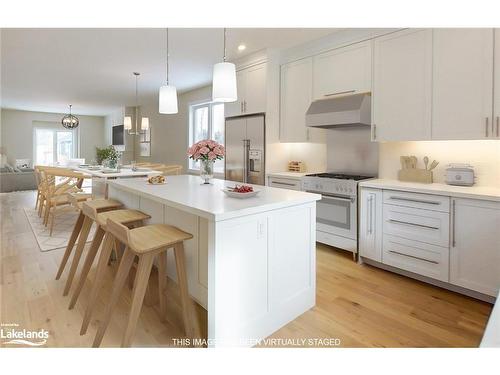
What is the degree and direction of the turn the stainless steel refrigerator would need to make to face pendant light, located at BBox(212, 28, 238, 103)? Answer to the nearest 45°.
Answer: approximately 45° to its left

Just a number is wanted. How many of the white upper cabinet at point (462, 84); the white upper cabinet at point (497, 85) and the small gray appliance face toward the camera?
3

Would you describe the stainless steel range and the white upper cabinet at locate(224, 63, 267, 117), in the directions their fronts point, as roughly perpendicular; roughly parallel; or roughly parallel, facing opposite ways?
roughly parallel

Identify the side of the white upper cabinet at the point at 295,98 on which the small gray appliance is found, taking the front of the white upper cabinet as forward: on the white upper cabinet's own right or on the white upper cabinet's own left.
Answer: on the white upper cabinet's own left

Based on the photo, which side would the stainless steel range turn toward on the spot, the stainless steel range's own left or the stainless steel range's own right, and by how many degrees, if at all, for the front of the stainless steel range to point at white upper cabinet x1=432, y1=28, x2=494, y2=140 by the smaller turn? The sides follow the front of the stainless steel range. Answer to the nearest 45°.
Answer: approximately 90° to the stainless steel range's own left

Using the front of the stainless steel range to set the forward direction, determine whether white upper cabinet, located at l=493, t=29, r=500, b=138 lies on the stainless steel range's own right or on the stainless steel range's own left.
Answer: on the stainless steel range's own left

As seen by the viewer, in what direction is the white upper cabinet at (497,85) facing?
toward the camera

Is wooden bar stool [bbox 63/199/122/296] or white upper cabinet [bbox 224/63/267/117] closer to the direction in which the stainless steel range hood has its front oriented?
the wooden bar stool

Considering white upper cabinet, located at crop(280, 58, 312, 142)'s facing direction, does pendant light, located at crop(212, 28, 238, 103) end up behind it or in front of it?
in front

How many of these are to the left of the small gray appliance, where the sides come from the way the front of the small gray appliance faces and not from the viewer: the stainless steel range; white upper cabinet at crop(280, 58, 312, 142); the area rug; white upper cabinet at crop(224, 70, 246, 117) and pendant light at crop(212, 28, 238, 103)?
0

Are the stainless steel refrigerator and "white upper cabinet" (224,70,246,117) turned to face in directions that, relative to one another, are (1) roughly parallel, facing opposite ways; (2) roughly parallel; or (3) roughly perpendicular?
roughly parallel

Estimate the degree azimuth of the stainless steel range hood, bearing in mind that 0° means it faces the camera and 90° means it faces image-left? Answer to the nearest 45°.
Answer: approximately 45°

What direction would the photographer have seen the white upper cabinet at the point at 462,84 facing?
facing the viewer

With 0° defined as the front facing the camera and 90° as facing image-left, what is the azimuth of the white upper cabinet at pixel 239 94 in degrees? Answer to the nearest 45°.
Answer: approximately 45°

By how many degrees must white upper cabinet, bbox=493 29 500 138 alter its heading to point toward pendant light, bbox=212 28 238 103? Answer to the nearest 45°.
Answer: approximately 45° to its right

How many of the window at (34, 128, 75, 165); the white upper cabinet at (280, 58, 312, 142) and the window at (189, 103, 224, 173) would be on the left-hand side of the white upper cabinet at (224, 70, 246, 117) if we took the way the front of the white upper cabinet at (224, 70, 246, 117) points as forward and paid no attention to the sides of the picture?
1

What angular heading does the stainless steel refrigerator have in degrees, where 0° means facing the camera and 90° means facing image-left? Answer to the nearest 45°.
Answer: approximately 45°

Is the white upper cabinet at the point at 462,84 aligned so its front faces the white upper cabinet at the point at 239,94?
no
